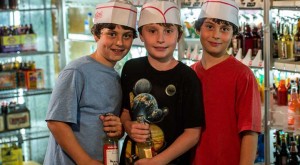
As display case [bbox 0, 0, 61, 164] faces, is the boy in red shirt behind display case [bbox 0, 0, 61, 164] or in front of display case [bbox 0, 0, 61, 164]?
in front

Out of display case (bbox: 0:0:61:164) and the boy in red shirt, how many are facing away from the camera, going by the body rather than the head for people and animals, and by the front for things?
0

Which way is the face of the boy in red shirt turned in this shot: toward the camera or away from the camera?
toward the camera

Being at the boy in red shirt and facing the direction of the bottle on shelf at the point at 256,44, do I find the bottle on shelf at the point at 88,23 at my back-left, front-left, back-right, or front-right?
front-left

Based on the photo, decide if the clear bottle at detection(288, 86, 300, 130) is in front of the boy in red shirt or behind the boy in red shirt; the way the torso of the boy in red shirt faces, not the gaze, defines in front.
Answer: behind

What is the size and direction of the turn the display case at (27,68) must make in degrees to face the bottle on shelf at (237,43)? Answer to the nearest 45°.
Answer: approximately 90° to its left

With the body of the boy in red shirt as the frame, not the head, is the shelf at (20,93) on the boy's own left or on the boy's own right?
on the boy's own right

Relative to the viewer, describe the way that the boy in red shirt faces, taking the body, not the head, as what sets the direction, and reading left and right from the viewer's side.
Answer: facing the viewer and to the left of the viewer

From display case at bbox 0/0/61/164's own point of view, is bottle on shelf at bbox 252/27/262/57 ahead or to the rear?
ahead

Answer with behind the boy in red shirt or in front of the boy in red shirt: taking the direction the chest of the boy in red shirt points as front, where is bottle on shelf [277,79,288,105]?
behind

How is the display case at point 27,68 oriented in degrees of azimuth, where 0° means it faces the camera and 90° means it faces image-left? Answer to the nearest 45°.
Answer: approximately 315°
